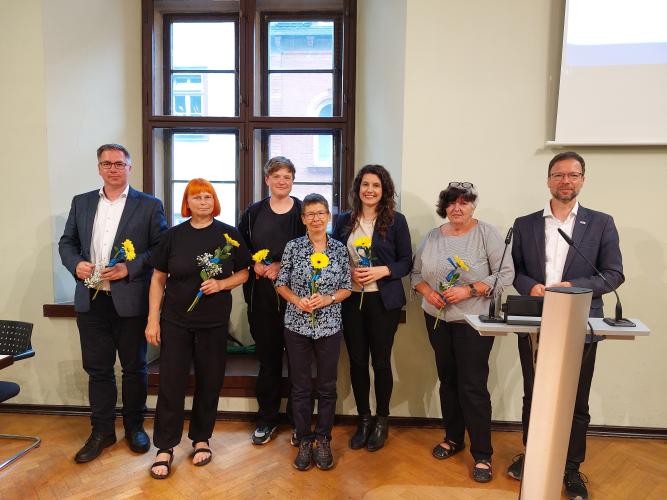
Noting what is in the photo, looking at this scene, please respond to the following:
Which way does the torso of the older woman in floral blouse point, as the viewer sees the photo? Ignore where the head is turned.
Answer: toward the camera

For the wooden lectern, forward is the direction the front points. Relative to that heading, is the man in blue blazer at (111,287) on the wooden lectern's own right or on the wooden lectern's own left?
on the wooden lectern's own right

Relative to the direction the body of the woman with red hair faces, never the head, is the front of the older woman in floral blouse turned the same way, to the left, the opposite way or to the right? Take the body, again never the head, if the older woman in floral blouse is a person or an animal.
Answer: the same way

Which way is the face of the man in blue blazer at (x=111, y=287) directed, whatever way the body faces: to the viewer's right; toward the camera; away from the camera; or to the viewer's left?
toward the camera

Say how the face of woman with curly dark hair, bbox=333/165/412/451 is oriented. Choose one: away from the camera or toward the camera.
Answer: toward the camera

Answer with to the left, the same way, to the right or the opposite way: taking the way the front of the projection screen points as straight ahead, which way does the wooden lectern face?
the same way

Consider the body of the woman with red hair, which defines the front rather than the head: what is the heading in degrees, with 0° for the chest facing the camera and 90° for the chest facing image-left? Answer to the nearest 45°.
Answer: approximately 0°

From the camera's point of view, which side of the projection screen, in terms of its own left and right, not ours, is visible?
front

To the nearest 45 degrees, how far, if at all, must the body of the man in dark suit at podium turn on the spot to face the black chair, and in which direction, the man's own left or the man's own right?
approximately 90° to the man's own right

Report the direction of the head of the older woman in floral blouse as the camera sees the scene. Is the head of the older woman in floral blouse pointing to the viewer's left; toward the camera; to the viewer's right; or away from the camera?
toward the camera
